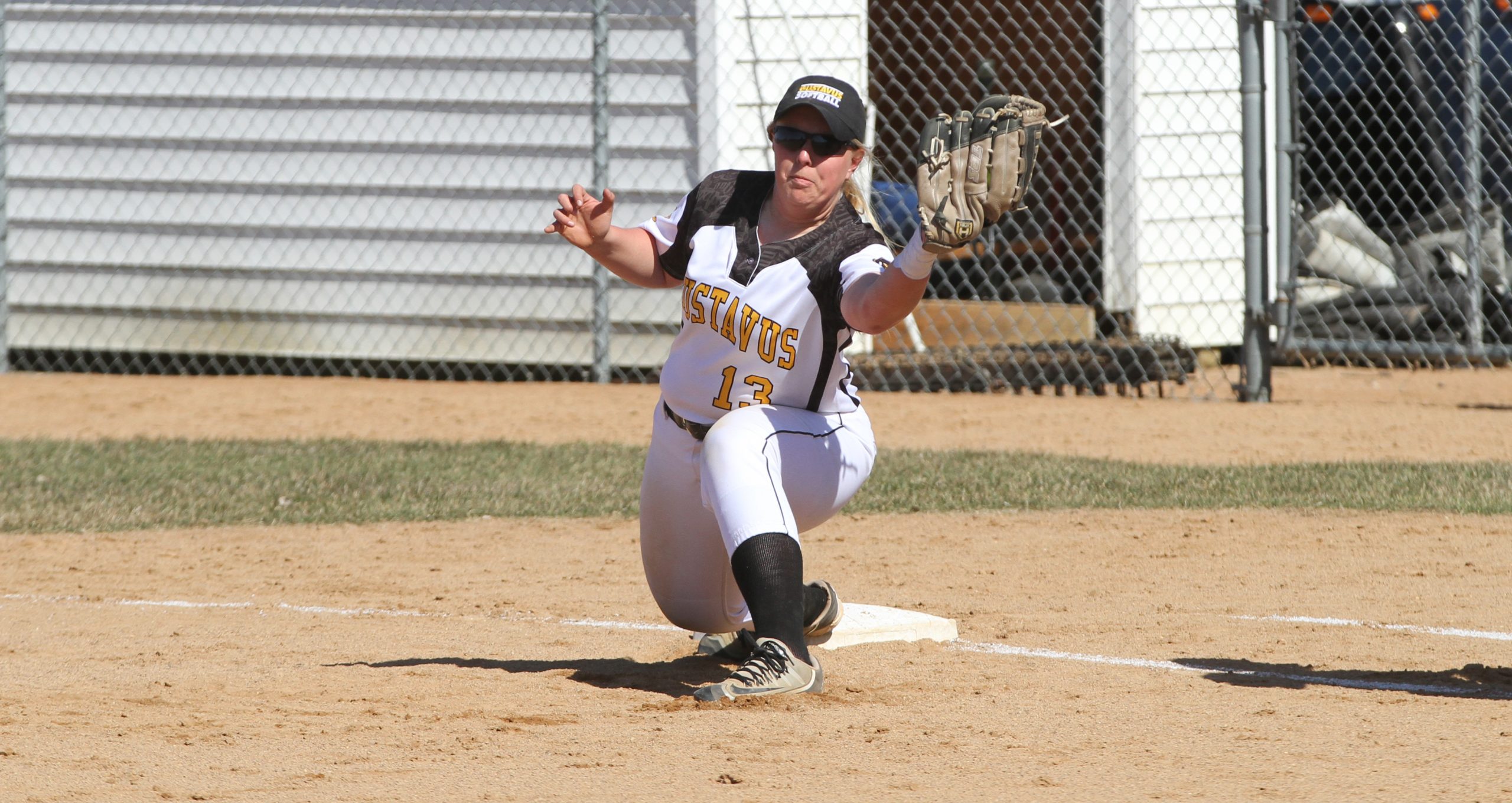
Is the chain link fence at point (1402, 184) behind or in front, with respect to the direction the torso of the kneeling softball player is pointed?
behind

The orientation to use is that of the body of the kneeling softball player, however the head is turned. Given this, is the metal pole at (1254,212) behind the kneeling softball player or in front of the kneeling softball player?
behind

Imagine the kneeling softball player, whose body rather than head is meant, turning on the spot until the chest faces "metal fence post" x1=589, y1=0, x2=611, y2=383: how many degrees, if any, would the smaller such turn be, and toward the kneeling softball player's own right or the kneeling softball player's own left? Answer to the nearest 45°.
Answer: approximately 135° to the kneeling softball player's own right
